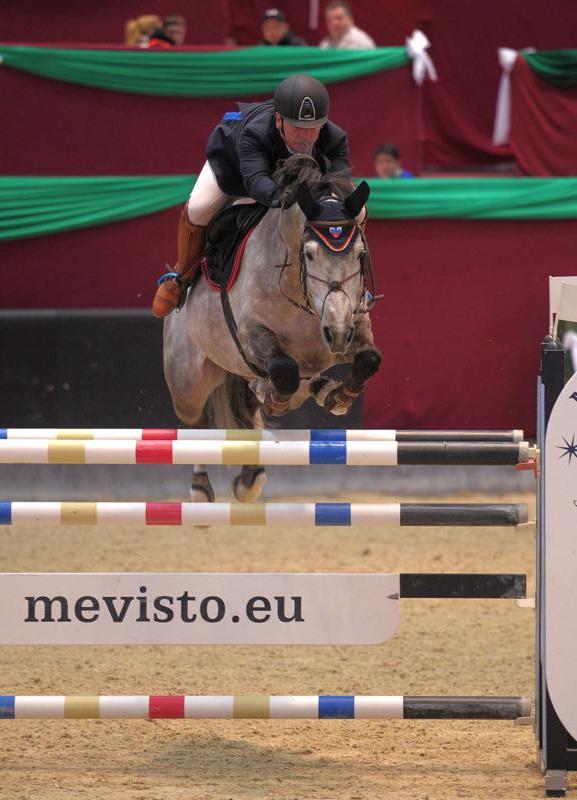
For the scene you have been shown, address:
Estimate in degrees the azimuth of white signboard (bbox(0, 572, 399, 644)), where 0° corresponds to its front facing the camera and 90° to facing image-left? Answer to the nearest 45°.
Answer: approximately 0°

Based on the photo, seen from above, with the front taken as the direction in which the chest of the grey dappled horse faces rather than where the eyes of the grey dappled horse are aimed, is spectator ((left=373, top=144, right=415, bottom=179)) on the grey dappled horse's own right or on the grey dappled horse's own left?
on the grey dappled horse's own left

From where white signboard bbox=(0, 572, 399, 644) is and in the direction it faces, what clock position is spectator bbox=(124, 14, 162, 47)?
The spectator is roughly at 6 o'clock from the white signboard.

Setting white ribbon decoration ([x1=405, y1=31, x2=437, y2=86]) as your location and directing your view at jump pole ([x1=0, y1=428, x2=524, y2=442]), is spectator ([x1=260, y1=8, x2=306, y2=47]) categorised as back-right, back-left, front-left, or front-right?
back-right

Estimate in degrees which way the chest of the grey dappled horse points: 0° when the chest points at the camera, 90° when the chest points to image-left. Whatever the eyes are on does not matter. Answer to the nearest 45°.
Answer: approximately 315°

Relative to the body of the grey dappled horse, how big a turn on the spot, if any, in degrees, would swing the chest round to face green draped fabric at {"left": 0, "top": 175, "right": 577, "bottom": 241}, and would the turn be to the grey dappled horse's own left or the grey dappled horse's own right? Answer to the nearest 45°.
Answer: approximately 135° to the grey dappled horse's own left

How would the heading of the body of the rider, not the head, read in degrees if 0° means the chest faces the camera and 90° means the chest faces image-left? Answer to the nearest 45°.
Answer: approximately 315°
